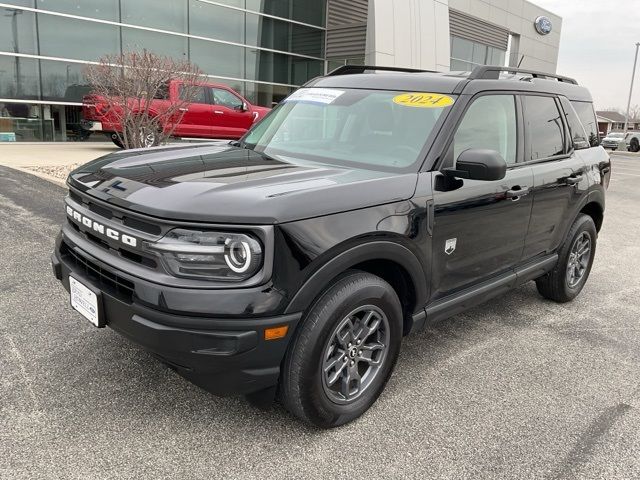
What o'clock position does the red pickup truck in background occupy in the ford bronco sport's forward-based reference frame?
The red pickup truck in background is roughly at 4 o'clock from the ford bronco sport.

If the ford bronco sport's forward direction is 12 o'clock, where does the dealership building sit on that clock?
The dealership building is roughly at 4 o'clock from the ford bronco sport.

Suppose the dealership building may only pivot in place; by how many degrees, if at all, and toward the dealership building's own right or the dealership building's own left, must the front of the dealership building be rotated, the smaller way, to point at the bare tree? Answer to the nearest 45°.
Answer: approximately 45° to the dealership building's own right

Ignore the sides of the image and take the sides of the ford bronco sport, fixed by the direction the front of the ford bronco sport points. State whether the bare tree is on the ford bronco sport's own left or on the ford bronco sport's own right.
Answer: on the ford bronco sport's own right

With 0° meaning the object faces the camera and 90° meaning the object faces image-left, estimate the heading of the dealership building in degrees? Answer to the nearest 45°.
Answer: approximately 315°
